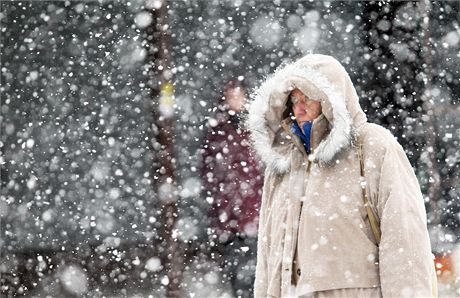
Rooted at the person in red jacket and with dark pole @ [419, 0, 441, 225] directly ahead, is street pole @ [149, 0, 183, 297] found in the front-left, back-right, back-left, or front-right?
back-right
